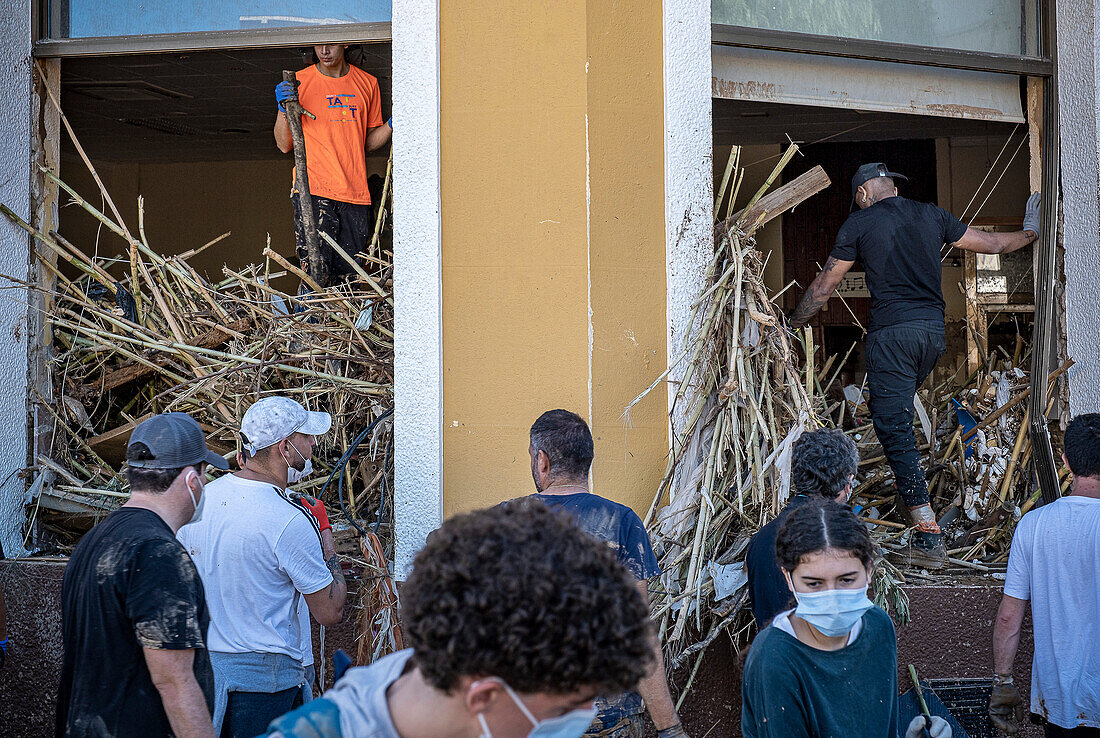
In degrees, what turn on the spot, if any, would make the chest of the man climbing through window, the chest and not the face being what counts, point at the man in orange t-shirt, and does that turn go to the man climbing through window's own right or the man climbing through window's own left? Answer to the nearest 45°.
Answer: approximately 90° to the man climbing through window's own left

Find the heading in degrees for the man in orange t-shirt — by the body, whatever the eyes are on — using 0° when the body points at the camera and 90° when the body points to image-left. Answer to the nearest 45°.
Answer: approximately 0°

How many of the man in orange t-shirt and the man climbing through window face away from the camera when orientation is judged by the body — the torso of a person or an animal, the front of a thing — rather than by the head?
1

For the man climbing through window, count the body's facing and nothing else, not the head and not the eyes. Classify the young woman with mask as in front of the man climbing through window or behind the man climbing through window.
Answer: behind

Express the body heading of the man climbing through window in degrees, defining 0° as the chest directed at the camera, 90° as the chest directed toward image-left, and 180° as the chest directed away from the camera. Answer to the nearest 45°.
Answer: approximately 180°

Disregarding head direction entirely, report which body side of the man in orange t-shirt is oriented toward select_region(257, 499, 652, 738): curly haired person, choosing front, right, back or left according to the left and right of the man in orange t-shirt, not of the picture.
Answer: front

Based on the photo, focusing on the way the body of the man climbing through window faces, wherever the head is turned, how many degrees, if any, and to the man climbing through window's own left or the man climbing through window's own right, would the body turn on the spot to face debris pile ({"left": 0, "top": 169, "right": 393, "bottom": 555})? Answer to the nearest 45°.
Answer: approximately 90° to the man climbing through window's own left

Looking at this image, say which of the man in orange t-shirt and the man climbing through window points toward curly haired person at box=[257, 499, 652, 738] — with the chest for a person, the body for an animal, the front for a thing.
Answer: the man in orange t-shirt

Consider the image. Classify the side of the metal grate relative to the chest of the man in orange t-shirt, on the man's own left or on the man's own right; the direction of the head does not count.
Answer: on the man's own left

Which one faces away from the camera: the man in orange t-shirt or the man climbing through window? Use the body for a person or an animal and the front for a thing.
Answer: the man climbing through window
